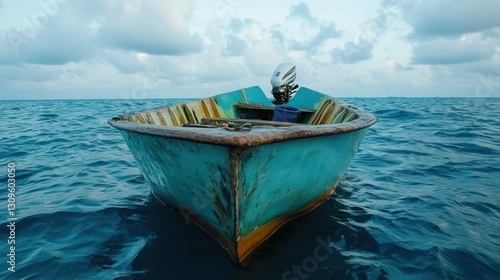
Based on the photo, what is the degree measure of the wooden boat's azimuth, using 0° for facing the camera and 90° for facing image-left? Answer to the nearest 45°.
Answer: approximately 0°
